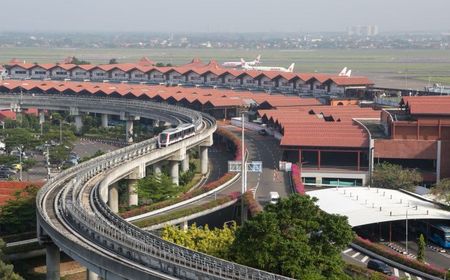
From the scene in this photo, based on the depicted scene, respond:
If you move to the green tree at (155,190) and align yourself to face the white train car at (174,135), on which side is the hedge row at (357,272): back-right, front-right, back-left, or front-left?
back-right

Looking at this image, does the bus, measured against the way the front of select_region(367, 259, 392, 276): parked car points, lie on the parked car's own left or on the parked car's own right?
on the parked car's own left

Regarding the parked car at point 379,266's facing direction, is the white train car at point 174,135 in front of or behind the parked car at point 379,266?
behind

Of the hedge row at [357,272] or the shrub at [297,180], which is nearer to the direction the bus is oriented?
the hedge row
